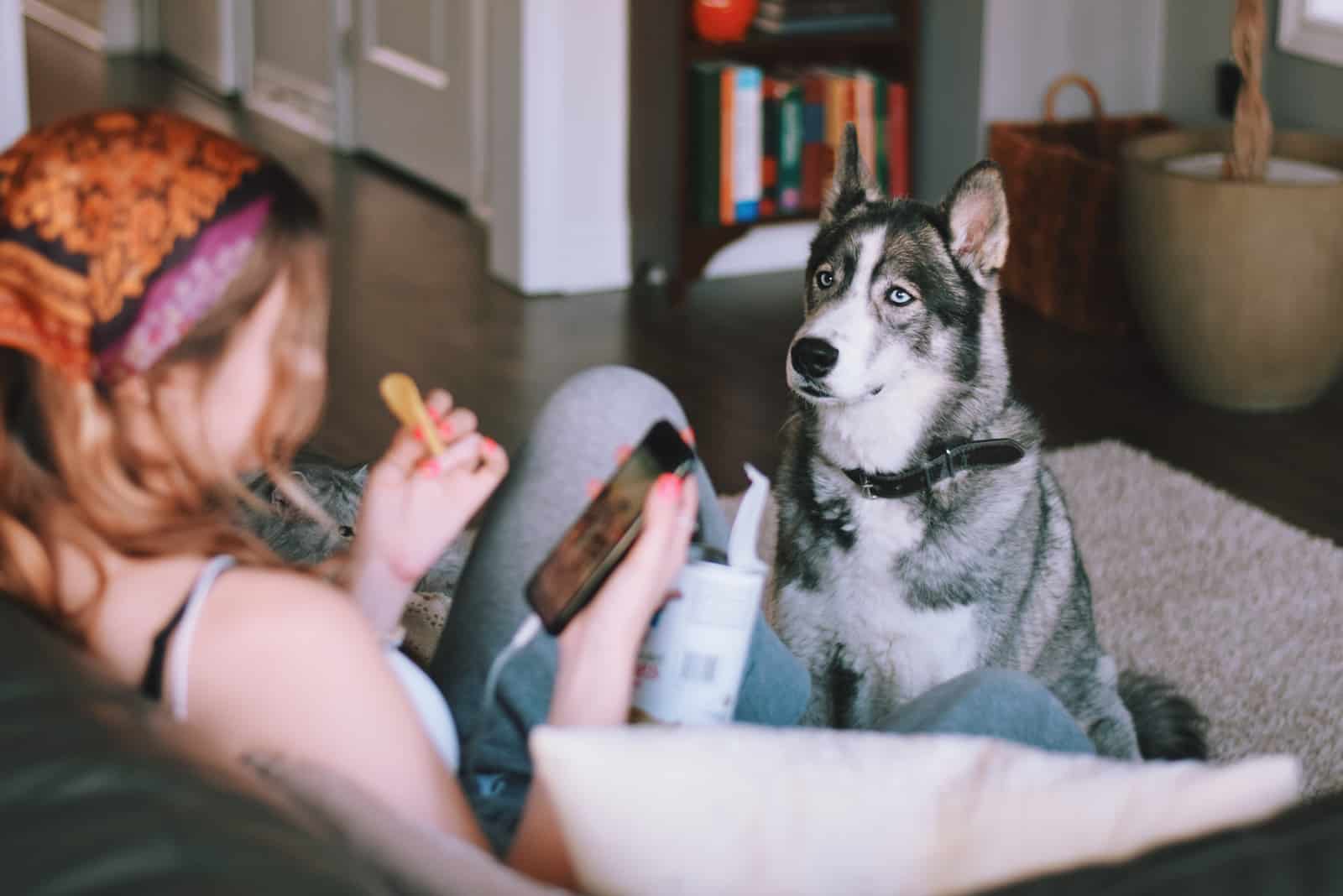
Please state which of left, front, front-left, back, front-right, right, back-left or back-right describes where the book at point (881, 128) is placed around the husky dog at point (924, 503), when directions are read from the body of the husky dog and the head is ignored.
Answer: back-right

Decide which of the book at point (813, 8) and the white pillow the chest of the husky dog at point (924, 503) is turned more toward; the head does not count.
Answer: the white pillow

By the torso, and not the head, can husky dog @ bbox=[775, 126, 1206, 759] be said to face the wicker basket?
no

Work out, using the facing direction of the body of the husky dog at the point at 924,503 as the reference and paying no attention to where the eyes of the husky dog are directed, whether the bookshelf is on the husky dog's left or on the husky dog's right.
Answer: on the husky dog's right

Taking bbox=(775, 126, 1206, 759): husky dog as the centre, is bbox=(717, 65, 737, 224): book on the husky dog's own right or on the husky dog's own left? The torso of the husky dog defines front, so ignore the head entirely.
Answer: on the husky dog's own right

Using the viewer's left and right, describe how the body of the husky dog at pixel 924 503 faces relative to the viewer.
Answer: facing the viewer and to the left of the viewer

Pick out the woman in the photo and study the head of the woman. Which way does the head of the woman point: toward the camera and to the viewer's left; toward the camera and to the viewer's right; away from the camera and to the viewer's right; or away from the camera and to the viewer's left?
away from the camera and to the viewer's right

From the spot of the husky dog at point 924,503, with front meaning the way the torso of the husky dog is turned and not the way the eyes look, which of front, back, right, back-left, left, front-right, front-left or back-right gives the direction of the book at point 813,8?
back-right

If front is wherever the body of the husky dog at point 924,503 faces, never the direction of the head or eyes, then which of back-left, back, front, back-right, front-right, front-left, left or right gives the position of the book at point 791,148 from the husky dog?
back-right
